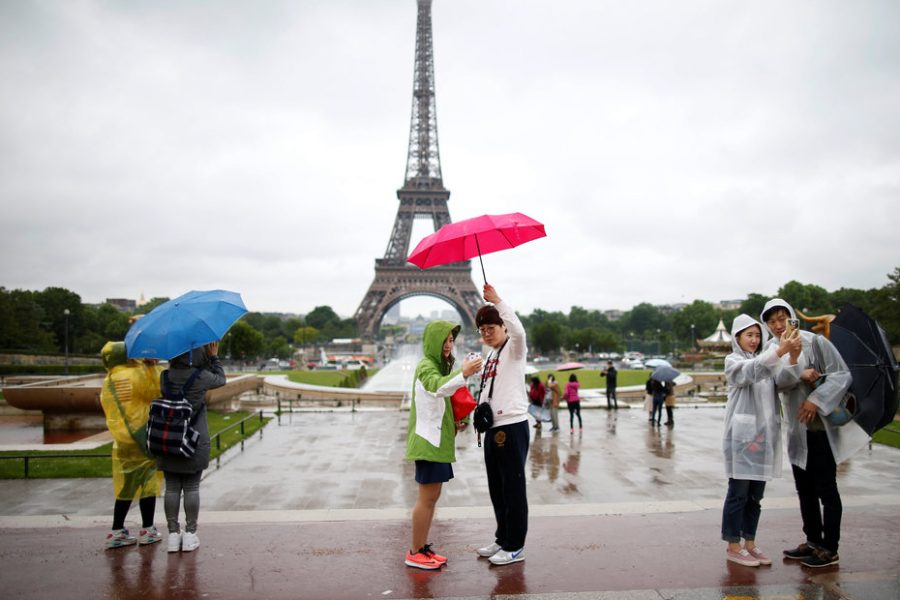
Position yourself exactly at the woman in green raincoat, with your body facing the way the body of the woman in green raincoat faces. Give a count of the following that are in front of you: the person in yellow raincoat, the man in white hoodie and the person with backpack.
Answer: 1

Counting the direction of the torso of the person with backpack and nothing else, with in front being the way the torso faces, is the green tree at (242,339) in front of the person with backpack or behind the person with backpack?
in front

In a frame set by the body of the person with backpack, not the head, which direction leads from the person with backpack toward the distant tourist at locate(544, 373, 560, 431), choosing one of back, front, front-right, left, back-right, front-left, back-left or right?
front

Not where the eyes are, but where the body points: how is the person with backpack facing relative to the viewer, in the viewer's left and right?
facing away from the viewer and to the right of the viewer

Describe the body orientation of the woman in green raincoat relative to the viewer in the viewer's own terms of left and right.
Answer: facing to the right of the viewer

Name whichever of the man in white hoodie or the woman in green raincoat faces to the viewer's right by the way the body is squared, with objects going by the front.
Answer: the woman in green raincoat

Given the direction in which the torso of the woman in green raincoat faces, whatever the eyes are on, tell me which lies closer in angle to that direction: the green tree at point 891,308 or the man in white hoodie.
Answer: the man in white hoodie

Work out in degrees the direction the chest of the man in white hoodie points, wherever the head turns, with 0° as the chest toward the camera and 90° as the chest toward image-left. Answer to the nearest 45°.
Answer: approximately 90°

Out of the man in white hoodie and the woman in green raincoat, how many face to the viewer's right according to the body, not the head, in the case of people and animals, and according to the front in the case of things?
1

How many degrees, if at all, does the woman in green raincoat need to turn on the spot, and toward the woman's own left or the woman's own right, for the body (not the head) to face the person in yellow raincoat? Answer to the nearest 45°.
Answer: approximately 180°

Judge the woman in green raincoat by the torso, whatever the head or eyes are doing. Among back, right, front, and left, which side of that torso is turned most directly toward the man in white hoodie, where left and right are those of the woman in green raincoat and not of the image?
front

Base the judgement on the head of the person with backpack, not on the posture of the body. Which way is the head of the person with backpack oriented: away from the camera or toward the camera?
away from the camera

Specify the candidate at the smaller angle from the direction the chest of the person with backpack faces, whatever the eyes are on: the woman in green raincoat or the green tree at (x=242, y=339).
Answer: the green tree

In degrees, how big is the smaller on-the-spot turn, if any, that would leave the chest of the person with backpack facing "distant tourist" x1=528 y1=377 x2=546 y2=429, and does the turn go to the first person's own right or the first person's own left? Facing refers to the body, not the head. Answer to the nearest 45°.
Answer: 0° — they already face them
